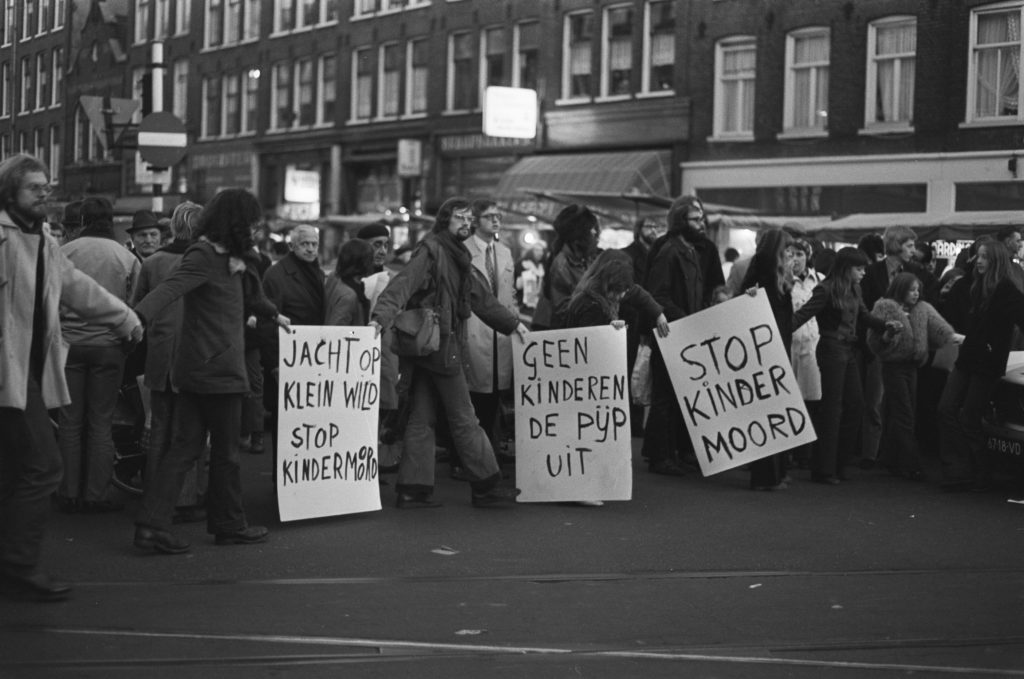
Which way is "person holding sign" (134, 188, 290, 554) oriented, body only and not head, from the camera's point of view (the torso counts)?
to the viewer's right

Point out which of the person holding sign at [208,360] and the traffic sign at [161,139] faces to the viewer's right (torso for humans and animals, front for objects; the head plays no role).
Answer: the person holding sign

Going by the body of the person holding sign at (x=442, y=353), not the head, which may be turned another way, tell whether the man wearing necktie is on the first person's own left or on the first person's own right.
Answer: on the first person's own left

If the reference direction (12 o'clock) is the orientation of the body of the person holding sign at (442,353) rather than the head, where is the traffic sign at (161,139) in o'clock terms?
The traffic sign is roughly at 7 o'clock from the person holding sign.

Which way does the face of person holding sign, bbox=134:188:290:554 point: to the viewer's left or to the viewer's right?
to the viewer's right
